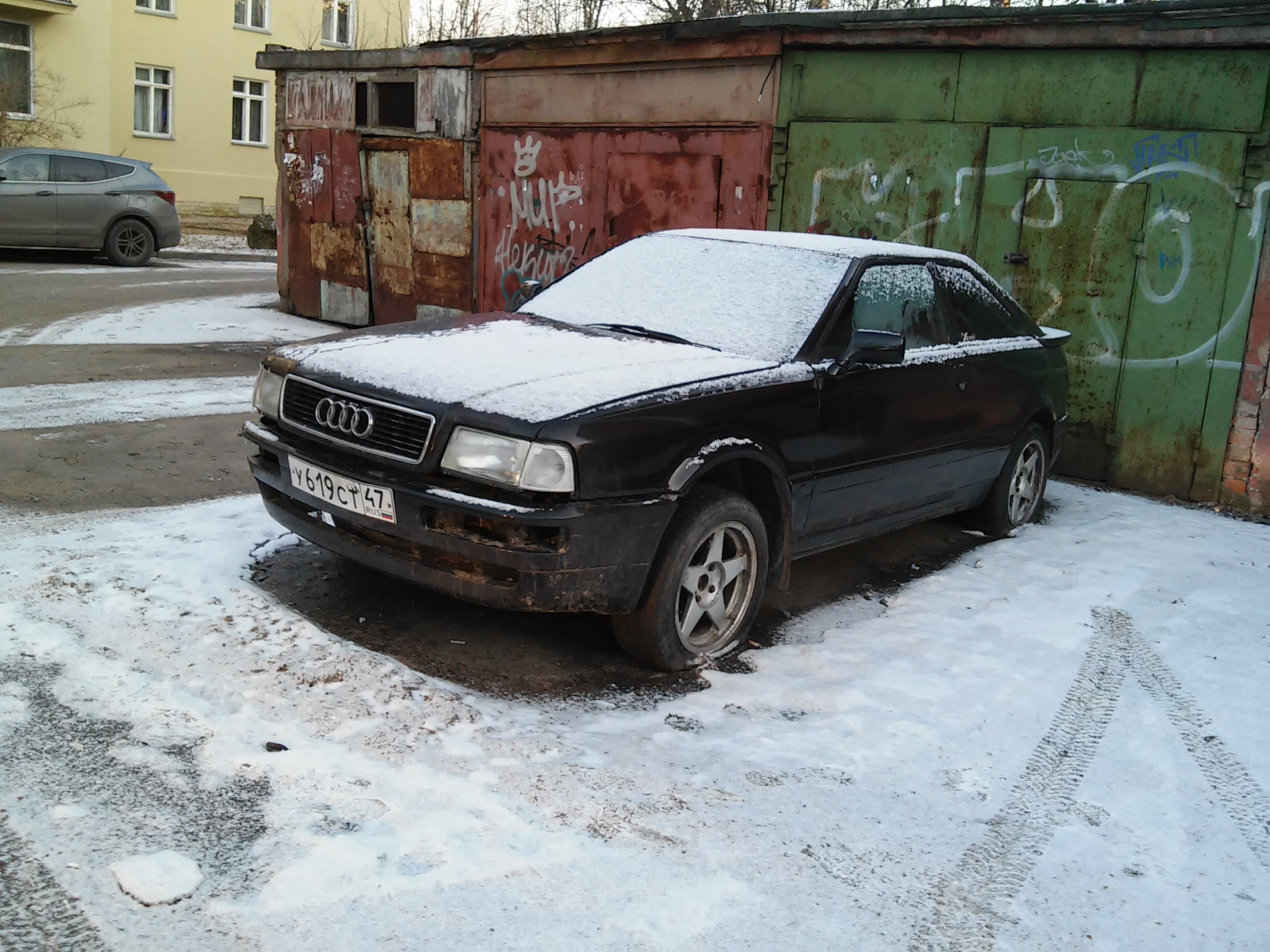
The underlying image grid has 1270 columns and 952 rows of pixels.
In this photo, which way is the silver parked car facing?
to the viewer's left

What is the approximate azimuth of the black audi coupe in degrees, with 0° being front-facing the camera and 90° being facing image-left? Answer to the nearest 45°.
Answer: approximately 45°

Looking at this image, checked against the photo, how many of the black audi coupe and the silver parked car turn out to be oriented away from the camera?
0

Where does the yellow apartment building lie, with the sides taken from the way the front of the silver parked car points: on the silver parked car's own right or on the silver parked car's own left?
on the silver parked car's own right

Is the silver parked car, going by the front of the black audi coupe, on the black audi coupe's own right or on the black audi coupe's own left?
on the black audi coupe's own right

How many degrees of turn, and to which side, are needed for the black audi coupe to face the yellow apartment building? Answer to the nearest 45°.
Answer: approximately 90° to its right

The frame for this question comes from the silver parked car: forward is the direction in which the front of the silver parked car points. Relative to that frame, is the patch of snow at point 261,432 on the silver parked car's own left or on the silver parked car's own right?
on the silver parked car's own left

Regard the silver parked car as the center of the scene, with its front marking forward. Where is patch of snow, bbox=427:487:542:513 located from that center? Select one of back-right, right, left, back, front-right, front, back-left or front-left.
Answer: left
